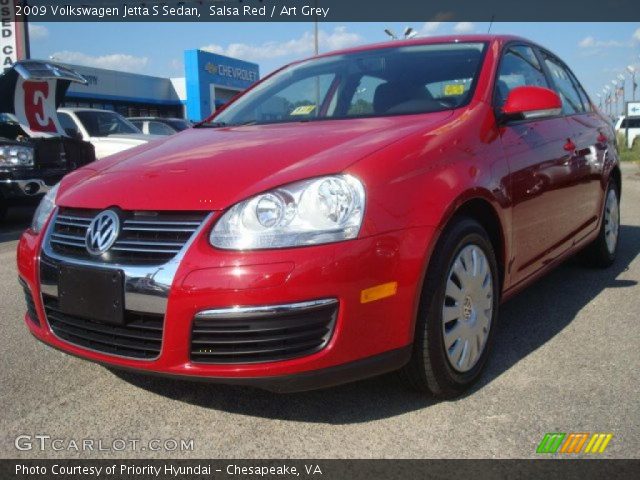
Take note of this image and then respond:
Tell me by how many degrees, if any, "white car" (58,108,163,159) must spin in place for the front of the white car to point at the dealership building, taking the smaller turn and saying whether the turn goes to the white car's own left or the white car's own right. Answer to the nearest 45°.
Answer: approximately 135° to the white car's own left

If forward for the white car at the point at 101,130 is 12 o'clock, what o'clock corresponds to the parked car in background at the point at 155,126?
The parked car in background is roughly at 8 o'clock from the white car.

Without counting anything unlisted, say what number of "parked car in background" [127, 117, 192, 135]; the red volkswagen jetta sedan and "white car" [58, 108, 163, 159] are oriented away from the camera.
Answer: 0

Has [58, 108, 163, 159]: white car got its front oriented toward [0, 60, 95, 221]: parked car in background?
no

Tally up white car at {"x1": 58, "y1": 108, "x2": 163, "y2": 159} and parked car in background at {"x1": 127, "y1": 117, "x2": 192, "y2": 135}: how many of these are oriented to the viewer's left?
0

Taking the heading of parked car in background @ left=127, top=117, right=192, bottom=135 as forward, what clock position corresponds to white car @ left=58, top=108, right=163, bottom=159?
The white car is roughly at 2 o'clock from the parked car in background.

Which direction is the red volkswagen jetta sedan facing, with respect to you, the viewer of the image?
facing the viewer and to the left of the viewer

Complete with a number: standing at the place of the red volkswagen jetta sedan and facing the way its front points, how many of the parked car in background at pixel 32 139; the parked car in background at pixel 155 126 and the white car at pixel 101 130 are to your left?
0

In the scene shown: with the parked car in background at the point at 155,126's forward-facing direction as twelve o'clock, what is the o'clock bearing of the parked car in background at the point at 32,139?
the parked car in background at the point at 32,139 is roughly at 2 o'clock from the parked car in background at the point at 155,126.

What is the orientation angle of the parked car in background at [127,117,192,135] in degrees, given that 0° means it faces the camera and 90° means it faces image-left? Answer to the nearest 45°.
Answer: approximately 315°

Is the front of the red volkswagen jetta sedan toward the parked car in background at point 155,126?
no

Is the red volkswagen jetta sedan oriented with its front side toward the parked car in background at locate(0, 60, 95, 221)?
no

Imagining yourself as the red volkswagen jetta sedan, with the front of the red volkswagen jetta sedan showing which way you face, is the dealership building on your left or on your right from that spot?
on your right

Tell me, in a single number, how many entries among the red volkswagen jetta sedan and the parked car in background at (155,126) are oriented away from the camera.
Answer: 0

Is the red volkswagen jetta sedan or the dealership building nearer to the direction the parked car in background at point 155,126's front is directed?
the red volkswagen jetta sedan
